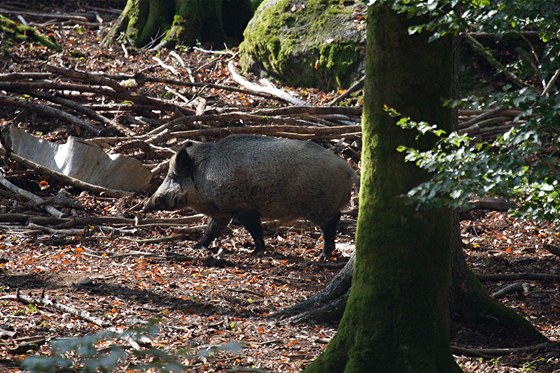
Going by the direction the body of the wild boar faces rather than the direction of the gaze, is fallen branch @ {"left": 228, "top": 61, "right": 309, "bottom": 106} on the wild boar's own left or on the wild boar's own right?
on the wild boar's own right

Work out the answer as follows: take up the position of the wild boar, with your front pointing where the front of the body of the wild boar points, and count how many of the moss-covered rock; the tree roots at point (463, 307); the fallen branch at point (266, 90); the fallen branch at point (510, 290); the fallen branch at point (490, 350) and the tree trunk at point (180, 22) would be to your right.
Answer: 3

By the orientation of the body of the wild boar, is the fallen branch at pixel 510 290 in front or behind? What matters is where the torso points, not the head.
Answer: behind

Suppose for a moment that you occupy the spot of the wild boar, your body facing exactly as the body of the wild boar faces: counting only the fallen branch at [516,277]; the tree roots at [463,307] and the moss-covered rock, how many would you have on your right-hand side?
1

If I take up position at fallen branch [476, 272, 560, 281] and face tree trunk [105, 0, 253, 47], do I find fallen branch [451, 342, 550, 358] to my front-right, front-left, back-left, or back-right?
back-left

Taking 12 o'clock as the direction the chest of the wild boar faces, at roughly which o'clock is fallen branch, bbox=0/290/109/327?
The fallen branch is roughly at 10 o'clock from the wild boar.

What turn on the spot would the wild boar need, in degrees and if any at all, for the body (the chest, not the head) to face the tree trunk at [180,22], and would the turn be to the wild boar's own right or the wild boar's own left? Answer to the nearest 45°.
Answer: approximately 90° to the wild boar's own right

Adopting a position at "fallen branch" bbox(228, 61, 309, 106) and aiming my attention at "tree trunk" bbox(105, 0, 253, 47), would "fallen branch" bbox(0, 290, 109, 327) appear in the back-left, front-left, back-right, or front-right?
back-left

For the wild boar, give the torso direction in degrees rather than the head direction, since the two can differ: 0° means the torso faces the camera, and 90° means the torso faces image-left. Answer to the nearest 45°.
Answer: approximately 90°

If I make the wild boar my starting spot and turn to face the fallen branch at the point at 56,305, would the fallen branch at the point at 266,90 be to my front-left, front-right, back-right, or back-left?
back-right

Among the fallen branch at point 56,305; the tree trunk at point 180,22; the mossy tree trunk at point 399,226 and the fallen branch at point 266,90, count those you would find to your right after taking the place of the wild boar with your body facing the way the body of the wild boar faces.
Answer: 2

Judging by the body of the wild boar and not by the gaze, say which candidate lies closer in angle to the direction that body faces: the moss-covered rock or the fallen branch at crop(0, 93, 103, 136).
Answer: the fallen branch

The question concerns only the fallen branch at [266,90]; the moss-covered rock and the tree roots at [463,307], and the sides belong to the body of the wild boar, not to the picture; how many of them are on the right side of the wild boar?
2
